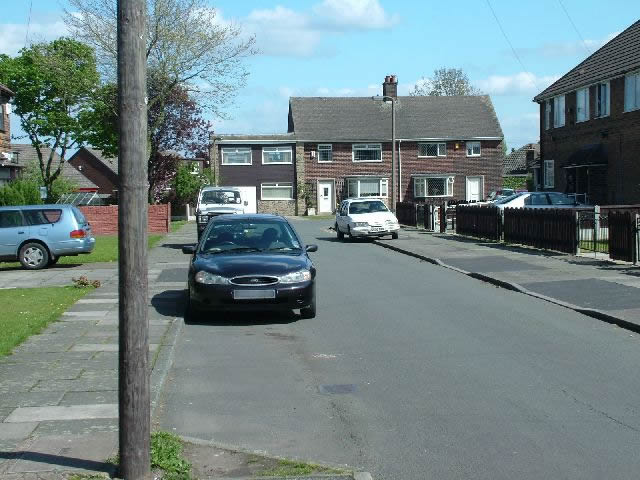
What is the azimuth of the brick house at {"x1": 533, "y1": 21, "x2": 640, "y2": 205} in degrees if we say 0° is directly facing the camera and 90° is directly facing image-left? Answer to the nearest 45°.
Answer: approximately 45°

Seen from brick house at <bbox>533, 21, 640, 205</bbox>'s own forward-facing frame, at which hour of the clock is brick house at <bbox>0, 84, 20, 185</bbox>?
brick house at <bbox>0, 84, 20, 185</bbox> is roughly at 1 o'clock from brick house at <bbox>533, 21, 640, 205</bbox>.

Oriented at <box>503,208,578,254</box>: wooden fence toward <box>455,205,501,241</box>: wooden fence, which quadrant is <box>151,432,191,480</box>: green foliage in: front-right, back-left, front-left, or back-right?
back-left

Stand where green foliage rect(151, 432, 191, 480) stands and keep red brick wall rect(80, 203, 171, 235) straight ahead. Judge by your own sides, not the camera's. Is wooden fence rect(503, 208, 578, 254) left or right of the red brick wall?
right
